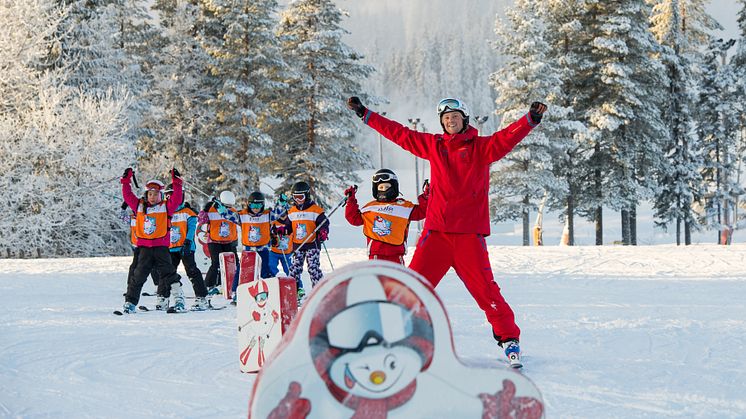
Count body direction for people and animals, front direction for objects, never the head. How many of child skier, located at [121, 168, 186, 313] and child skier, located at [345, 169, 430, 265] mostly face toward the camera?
2

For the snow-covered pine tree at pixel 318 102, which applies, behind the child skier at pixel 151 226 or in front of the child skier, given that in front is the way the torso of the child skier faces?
behind

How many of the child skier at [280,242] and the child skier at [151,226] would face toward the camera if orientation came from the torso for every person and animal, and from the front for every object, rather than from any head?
2

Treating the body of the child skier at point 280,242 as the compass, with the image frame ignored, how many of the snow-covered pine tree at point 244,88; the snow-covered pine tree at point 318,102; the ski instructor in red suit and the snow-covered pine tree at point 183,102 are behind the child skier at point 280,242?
3

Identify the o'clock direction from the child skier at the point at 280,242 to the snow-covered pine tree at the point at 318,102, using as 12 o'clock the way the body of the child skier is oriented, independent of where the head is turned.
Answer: The snow-covered pine tree is roughly at 6 o'clock from the child skier.

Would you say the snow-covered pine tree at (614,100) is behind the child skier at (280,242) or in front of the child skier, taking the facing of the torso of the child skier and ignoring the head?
behind

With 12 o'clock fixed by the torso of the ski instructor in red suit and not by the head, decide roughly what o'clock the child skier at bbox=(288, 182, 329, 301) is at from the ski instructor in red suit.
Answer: The child skier is roughly at 5 o'clock from the ski instructor in red suit.
